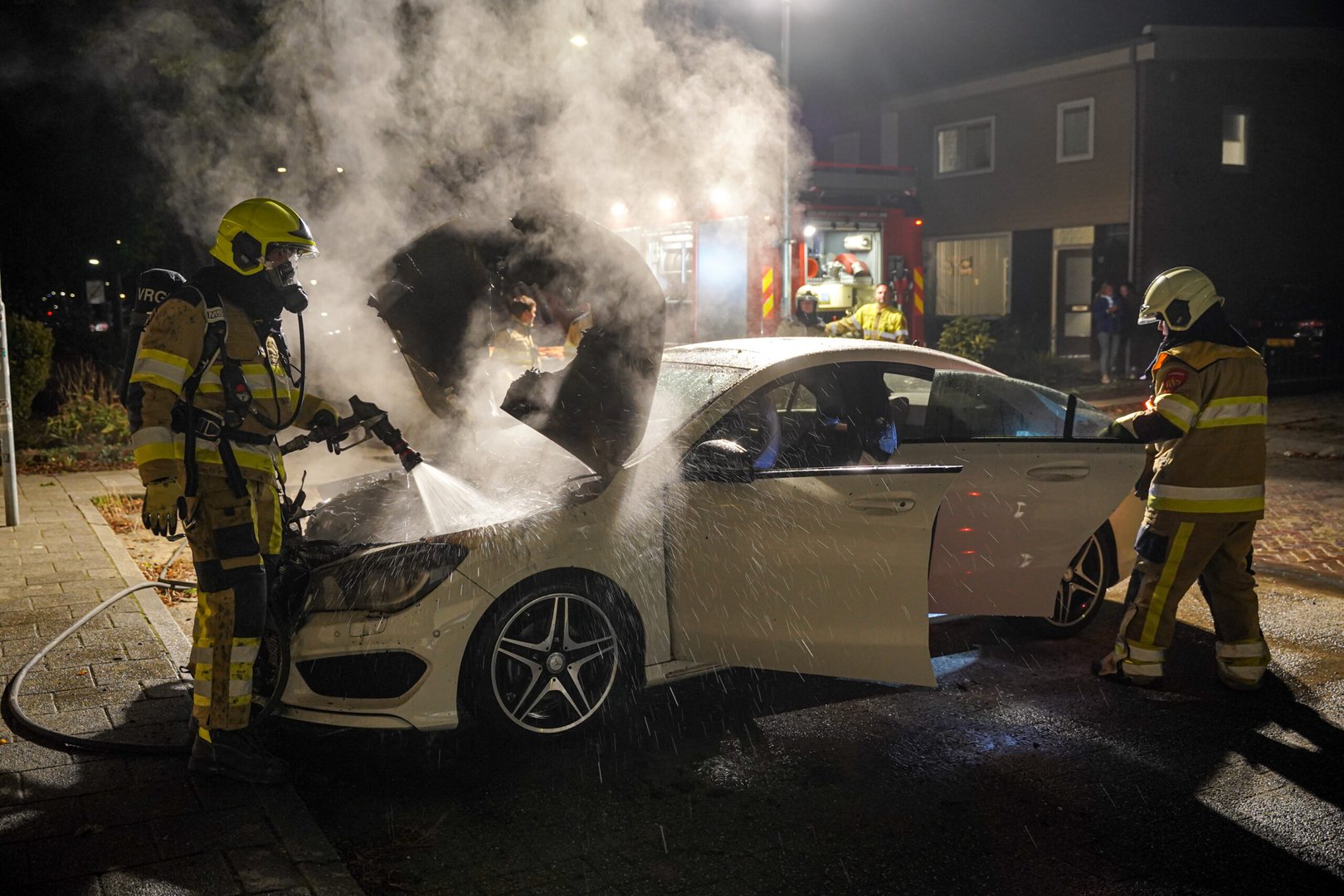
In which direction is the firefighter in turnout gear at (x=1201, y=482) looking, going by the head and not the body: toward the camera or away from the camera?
away from the camera

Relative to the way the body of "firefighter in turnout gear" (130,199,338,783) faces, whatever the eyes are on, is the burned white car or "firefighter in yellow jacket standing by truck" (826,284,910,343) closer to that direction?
the burned white car

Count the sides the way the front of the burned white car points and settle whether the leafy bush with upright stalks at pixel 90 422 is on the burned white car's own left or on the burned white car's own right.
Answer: on the burned white car's own right

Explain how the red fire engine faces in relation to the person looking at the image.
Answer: facing away from the viewer and to the left of the viewer

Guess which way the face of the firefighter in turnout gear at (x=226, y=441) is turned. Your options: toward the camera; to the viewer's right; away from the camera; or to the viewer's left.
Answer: to the viewer's right

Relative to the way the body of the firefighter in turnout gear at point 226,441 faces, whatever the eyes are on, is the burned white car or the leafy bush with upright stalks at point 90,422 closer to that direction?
the burned white car

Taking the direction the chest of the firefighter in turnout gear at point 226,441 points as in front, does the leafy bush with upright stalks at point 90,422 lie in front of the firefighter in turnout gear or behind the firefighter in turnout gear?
behind

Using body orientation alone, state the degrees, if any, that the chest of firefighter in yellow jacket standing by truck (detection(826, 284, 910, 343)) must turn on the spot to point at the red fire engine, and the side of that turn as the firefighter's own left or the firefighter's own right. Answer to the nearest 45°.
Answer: approximately 180°

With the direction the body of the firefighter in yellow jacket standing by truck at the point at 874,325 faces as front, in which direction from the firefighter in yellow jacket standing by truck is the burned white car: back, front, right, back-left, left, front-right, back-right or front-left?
front

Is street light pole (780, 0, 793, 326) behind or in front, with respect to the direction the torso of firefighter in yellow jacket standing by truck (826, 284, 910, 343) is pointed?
behind

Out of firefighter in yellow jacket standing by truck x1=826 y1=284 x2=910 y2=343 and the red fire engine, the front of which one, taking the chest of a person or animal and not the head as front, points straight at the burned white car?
the firefighter in yellow jacket standing by truck

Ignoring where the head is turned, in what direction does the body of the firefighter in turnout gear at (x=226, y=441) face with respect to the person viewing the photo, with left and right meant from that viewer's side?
facing the viewer and to the right of the viewer

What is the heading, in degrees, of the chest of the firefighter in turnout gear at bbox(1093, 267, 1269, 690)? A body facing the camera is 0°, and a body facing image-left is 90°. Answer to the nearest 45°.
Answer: approximately 135°

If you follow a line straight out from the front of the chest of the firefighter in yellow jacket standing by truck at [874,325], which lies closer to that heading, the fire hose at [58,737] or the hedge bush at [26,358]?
the fire hose

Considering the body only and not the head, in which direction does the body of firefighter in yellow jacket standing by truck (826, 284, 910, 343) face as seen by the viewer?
toward the camera

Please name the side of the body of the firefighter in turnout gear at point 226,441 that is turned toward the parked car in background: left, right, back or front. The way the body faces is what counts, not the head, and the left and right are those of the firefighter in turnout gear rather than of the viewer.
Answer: left

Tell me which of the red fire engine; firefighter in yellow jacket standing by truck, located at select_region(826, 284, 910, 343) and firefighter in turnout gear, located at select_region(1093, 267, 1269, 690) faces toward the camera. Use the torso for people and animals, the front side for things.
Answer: the firefighter in yellow jacket standing by truck
